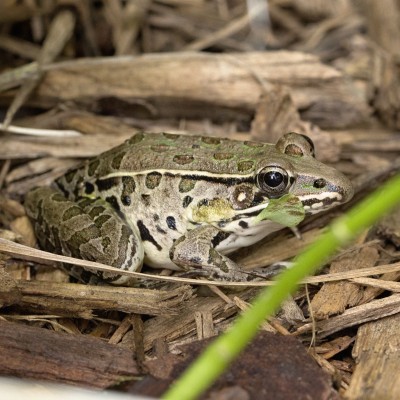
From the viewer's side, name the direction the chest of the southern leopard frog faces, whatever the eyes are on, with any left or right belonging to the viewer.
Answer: facing to the right of the viewer
